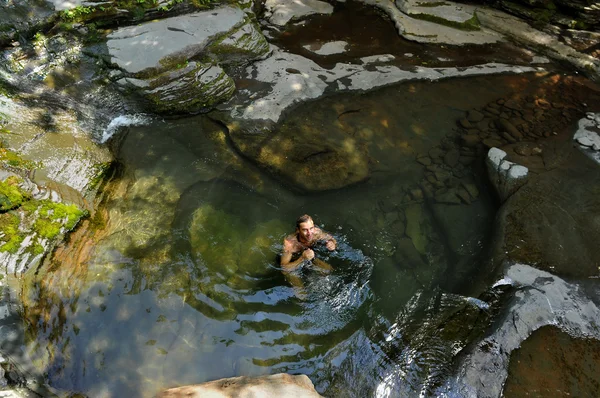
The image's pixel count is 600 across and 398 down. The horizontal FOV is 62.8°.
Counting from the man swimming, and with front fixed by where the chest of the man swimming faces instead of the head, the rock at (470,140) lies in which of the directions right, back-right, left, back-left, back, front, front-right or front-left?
left

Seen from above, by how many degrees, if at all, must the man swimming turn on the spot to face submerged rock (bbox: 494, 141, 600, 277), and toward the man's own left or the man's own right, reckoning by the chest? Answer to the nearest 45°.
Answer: approximately 45° to the man's own left

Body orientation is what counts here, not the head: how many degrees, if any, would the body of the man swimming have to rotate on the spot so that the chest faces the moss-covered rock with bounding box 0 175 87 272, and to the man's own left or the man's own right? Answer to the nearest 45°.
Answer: approximately 135° to the man's own right

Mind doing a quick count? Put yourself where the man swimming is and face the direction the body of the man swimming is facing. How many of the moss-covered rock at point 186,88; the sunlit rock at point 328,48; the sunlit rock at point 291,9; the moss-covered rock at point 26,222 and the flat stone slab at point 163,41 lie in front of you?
0

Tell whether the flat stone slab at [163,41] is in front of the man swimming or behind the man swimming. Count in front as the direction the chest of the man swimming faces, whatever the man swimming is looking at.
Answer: behind

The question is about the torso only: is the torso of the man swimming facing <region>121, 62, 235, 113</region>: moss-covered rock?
no

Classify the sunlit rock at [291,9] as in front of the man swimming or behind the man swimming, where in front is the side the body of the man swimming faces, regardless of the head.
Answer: behind

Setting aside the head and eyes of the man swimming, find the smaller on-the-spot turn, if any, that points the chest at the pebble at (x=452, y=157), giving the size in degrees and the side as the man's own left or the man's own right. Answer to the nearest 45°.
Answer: approximately 90° to the man's own left

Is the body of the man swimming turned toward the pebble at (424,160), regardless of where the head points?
no

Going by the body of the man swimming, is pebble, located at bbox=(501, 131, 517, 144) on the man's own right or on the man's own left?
on the man's own left

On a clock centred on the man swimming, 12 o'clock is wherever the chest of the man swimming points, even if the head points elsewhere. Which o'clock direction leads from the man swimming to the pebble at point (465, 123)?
The pebble is roughly at 9 o'clock from the man swimming.

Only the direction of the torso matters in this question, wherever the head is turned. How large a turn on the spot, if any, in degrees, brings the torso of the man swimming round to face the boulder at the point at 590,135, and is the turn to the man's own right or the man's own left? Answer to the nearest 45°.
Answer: approximately 90° to the man's own left

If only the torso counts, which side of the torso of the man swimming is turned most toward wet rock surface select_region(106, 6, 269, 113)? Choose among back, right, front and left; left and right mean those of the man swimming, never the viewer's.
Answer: back

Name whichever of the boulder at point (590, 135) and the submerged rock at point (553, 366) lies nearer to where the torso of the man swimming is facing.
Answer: the submerged rock

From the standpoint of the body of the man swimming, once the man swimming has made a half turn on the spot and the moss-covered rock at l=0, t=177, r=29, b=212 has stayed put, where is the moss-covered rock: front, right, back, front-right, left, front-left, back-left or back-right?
front-left

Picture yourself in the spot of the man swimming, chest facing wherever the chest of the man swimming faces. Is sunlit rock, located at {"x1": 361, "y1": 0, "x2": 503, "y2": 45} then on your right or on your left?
on your left

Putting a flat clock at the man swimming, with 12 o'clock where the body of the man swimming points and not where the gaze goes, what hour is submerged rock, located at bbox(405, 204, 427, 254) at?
The submerged rock is roughly at 10 o'clock from the man swimming.

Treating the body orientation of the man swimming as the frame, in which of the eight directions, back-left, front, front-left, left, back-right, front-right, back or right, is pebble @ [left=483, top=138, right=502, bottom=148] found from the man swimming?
left

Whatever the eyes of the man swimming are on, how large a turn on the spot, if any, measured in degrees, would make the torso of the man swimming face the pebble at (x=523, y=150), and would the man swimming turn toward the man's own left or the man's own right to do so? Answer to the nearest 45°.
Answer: approximately 90° to the man's own left

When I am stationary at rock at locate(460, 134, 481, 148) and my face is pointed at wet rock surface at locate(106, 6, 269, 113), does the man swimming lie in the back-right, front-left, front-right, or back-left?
front-left

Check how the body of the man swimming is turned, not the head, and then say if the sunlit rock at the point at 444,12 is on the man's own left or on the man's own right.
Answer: on the man's own left

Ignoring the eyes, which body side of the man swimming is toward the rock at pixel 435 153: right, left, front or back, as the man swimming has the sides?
left
